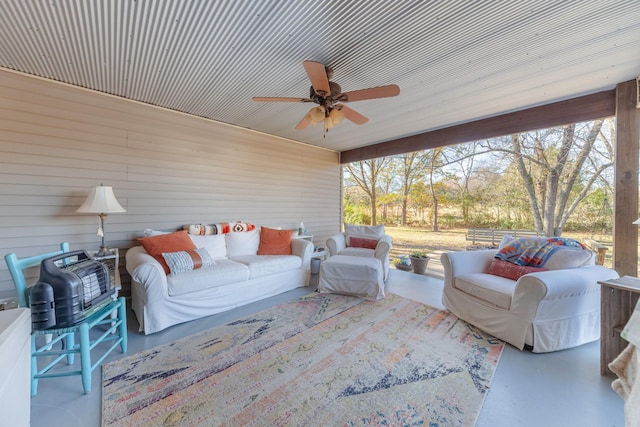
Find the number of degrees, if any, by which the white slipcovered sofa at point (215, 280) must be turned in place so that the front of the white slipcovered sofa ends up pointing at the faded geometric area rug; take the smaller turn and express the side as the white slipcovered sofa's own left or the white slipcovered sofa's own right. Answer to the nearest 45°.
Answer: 0° — it already faces it

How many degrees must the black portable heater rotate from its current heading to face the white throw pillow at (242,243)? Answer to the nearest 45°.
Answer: approximately 90° to its left

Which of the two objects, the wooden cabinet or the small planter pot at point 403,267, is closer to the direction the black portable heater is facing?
the wooden cabinet

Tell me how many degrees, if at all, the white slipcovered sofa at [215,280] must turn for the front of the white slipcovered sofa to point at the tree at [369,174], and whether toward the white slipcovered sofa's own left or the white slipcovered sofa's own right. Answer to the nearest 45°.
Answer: approximately 90° to the white slipcovered sofa's own left
